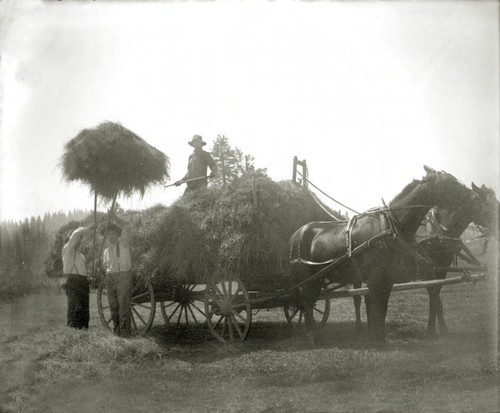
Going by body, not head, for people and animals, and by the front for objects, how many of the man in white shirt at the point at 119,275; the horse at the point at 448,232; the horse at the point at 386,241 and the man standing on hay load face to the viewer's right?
2

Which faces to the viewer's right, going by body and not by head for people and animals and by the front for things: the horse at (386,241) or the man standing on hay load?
the horse

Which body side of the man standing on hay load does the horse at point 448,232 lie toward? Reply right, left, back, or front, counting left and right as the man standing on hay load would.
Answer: left

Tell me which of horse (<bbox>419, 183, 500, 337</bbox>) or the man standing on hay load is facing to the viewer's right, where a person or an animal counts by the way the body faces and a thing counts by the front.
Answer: the horse

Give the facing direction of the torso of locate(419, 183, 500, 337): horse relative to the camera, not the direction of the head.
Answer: to the viewer's right

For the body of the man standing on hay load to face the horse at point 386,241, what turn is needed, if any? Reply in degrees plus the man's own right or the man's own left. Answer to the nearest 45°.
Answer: approximately 90° to the man's own left

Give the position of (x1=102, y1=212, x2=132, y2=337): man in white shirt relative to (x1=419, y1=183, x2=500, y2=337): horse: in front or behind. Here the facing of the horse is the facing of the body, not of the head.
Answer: behind

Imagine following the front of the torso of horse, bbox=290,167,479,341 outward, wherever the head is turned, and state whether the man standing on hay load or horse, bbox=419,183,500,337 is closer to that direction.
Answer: the horse

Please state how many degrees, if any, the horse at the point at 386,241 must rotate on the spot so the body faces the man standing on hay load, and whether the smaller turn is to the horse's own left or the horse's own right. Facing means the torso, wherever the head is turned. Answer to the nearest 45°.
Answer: approximately 135° to the horse's own left

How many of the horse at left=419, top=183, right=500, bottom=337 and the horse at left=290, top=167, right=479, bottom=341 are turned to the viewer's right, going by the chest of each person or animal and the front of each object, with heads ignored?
2

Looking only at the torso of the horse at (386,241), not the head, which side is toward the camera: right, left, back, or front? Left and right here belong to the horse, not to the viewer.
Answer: right
